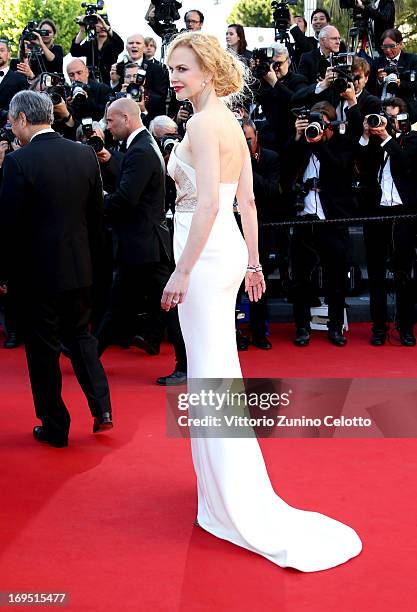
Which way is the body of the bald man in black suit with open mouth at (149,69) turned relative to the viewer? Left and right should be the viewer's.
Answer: facing the viewer

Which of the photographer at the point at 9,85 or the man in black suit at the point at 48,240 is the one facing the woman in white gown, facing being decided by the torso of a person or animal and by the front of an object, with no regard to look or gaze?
the photographer

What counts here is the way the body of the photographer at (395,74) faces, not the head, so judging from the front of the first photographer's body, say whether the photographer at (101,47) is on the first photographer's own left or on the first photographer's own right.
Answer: on the first photographer's own right

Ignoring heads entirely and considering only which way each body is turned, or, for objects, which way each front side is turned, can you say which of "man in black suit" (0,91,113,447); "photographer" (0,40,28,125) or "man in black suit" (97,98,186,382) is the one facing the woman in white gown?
the photographer

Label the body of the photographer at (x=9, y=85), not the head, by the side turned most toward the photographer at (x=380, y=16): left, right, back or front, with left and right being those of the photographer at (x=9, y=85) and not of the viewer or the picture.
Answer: left

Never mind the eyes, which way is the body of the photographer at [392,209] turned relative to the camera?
toward the camera

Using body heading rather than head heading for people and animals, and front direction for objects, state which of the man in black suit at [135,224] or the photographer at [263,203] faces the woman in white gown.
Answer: the photographer

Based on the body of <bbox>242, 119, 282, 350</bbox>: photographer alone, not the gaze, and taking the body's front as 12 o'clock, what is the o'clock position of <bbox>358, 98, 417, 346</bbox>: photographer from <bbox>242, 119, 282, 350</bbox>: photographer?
<bbox>358, 98, 417, 346</bbox>: photographer is roughly at 9 o'clock from <bbox>242, 119, 282, 350</bbox>: photographer.

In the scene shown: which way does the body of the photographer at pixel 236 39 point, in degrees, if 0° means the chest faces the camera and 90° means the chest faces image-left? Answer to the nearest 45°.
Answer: approximately 45°

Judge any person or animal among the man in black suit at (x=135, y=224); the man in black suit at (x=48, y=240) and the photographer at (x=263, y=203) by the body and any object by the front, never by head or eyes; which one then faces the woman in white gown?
the photographer

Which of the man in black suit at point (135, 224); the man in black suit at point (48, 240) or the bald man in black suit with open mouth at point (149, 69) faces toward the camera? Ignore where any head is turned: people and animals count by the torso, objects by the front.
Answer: the bald man in black suit with open mouth

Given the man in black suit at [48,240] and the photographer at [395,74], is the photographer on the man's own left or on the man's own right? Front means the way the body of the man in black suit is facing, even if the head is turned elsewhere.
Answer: on the man's own right
